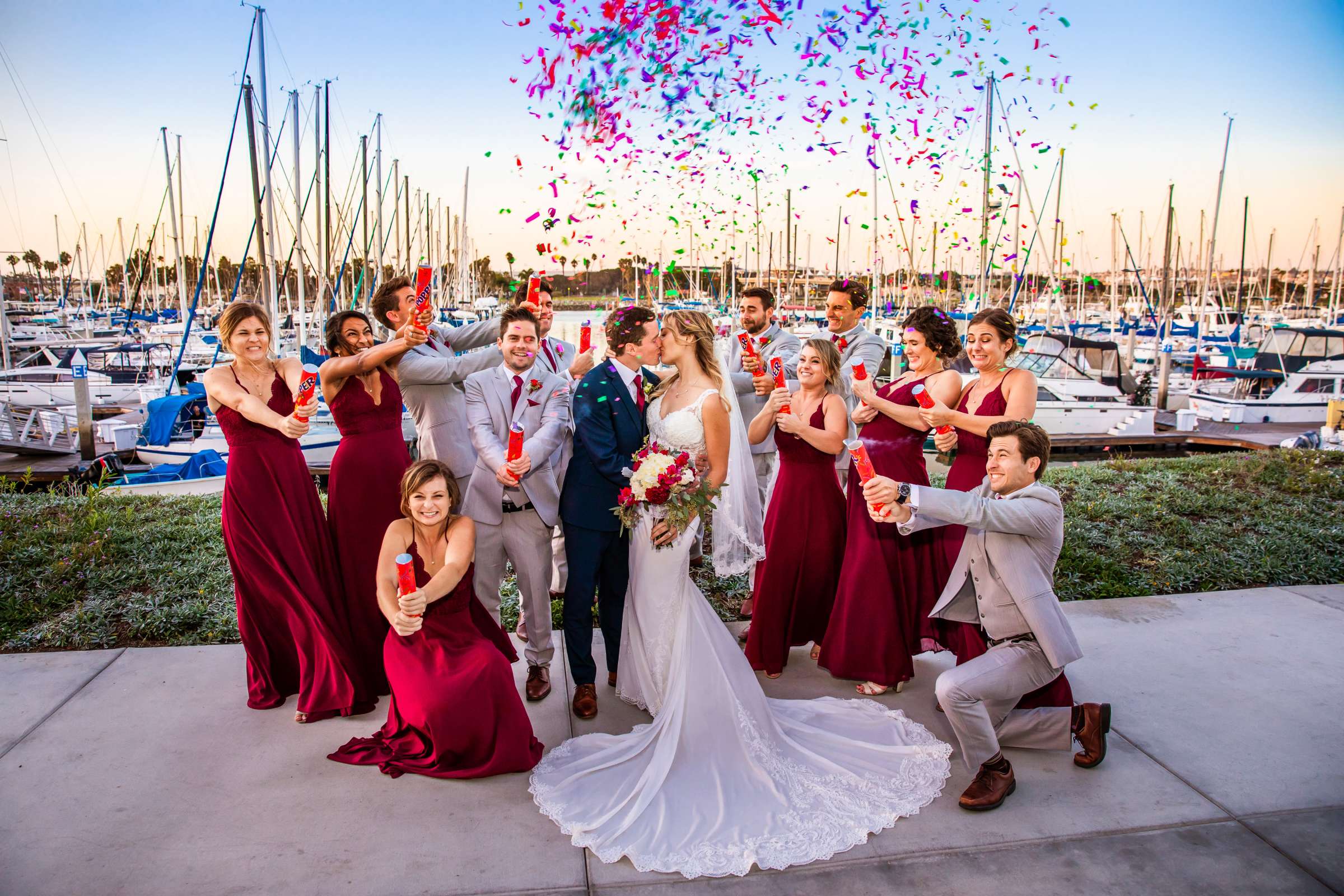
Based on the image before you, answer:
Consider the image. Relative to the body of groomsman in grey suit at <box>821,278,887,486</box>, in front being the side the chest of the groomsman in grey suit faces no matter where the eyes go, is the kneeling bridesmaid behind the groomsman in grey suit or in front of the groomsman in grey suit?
in front

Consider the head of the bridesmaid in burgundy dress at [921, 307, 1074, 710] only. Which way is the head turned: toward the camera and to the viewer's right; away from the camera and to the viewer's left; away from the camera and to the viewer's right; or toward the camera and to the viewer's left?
toward the camera and to the viewer's left

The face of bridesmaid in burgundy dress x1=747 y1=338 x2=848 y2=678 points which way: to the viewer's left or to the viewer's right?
to the viewer's left

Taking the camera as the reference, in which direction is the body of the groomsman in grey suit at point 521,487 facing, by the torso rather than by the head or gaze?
toward the camera

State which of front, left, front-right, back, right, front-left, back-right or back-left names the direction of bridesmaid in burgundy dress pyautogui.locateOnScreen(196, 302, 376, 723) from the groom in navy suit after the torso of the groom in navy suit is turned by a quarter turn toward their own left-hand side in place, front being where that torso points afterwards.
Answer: back-left

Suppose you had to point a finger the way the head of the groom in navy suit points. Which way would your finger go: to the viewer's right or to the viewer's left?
to the viewer's right

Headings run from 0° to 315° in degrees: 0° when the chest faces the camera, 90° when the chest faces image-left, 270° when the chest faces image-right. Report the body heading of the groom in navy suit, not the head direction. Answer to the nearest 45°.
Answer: approximately 315°

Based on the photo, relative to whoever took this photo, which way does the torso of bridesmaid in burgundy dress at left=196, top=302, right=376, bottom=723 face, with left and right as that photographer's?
facing the viewer and to the right of the viewer

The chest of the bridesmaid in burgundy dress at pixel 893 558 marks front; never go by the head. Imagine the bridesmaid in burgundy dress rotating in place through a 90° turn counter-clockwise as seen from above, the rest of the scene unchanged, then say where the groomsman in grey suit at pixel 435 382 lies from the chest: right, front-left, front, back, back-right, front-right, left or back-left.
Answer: back-right

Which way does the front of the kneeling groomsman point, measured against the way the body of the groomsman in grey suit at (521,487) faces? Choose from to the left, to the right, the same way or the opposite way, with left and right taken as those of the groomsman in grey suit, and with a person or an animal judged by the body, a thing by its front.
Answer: to the right

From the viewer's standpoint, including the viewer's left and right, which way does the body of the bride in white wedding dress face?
facing the viewer and to the left of the viewer

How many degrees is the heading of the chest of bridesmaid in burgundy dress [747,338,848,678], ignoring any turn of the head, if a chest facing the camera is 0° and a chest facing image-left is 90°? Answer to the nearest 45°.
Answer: approximately 45°

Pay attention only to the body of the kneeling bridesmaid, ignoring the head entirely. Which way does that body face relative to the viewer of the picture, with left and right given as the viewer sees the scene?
facing the viewer

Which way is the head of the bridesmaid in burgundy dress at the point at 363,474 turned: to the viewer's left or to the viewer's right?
to the viewer's right
